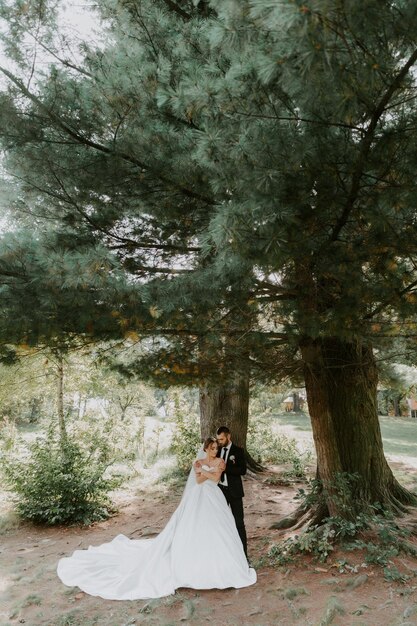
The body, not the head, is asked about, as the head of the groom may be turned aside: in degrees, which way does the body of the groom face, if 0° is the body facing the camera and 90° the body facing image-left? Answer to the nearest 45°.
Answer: approximately 45°

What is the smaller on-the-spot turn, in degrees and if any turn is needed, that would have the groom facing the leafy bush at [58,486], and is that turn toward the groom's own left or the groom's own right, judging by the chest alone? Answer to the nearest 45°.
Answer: approximately 90° to the groom's own right

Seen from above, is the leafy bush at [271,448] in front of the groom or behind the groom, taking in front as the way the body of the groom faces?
behind

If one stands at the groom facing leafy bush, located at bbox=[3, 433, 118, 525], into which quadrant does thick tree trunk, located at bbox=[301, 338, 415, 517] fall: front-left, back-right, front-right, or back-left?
back-right

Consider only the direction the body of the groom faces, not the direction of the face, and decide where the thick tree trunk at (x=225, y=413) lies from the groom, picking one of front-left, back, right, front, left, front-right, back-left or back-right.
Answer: back-right

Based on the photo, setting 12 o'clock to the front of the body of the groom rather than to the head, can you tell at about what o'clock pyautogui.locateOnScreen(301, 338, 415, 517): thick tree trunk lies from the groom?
The thick tree trunk is roughly at 7 o'clock from the groom.
